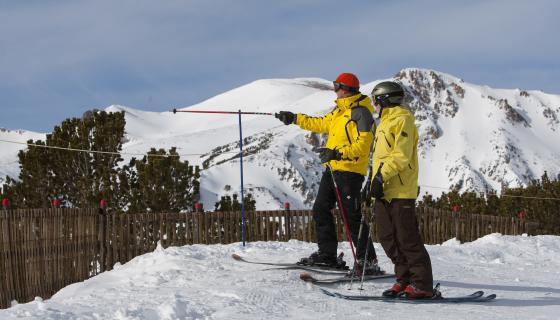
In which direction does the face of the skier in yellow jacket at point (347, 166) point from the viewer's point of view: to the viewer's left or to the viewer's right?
to the viewer's left

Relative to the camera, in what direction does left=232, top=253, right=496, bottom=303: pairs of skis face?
facing to the left of the viewer

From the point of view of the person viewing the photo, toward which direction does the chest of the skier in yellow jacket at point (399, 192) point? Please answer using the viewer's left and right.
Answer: facing to the left of the viewer

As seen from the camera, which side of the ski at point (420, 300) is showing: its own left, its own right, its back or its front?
left

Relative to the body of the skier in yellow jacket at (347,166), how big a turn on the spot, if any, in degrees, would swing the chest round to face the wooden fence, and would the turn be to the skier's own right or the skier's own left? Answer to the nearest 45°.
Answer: approximately 45° to the skier's own right

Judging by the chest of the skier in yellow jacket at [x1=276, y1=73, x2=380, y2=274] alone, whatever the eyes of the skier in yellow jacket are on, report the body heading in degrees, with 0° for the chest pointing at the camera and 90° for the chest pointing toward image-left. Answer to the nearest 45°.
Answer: approximately 90°

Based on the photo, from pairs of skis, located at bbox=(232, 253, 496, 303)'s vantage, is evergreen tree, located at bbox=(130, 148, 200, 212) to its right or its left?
on its right
